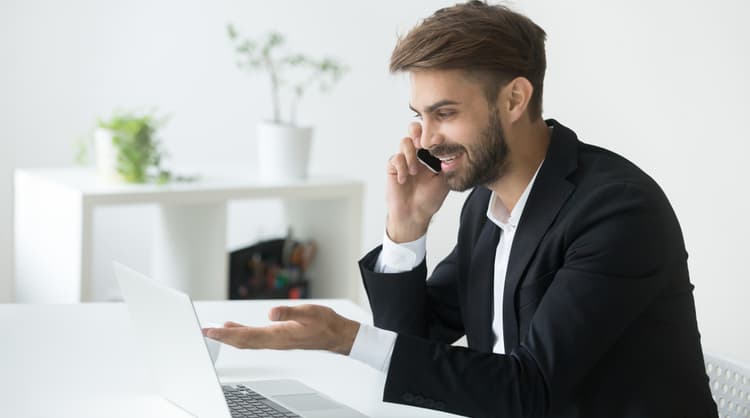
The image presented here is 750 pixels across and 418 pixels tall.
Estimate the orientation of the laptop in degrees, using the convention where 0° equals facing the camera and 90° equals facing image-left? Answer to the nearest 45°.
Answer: approximately 225°

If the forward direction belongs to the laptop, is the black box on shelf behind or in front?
in front

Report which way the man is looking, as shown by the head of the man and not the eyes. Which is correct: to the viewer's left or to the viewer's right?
to the viewer's left
